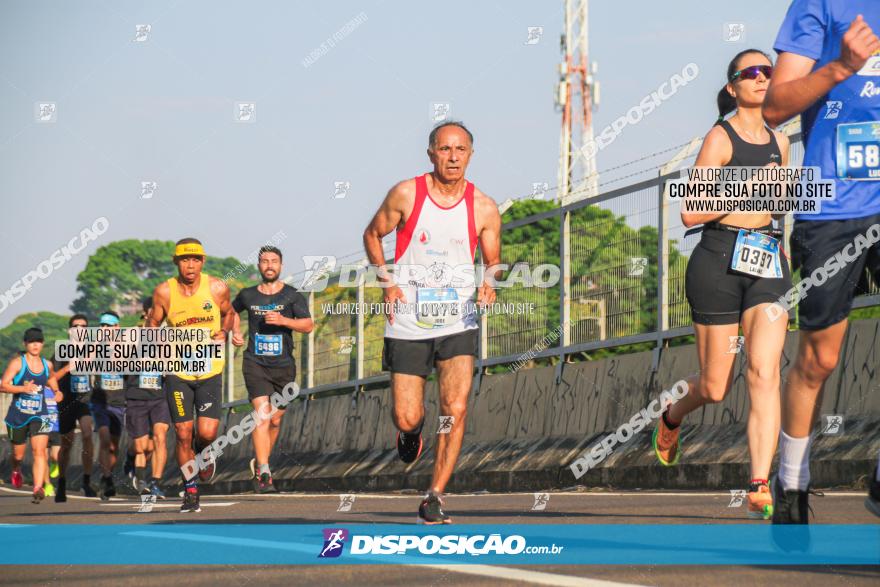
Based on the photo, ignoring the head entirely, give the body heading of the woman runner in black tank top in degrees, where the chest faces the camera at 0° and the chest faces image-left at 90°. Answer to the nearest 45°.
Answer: approximately 315°

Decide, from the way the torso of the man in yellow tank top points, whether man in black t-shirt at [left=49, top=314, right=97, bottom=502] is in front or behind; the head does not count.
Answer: behind

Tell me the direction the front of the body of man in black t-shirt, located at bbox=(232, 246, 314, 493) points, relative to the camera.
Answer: toward the camera

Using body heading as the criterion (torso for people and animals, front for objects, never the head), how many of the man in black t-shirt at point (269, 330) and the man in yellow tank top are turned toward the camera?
2

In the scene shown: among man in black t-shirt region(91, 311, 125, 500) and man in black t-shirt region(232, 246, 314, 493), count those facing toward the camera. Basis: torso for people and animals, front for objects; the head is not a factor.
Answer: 2

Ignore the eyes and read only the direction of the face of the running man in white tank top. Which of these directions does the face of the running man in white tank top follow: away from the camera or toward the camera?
toward the camera

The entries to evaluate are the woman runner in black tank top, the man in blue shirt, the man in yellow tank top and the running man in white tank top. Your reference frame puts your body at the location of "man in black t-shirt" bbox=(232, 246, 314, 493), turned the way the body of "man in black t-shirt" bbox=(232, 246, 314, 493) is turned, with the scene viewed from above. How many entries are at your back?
0

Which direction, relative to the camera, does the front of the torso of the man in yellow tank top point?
toward the camera

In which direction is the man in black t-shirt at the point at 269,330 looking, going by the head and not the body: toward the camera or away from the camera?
toward the camera

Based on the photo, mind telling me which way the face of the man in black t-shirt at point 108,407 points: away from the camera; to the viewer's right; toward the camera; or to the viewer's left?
toward the camera

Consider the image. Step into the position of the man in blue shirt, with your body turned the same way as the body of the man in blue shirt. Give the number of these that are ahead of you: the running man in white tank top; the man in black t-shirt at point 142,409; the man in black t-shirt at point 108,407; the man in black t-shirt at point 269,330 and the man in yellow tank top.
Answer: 0

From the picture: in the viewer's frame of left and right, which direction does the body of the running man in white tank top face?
facing the viewer

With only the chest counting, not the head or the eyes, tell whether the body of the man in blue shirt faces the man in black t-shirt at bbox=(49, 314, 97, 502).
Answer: no

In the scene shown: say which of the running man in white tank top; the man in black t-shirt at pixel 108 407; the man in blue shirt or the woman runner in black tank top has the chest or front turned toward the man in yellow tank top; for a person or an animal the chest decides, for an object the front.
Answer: the man in black t-shirt
